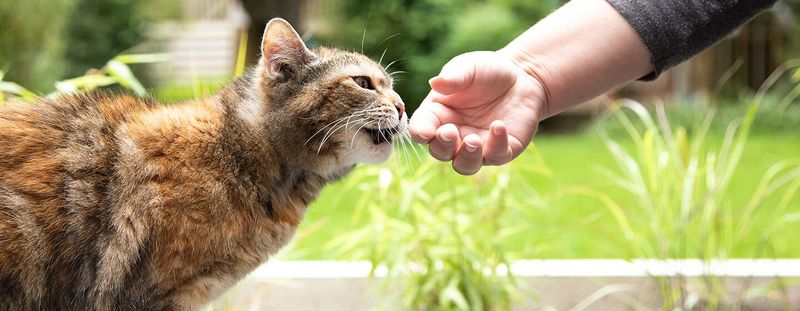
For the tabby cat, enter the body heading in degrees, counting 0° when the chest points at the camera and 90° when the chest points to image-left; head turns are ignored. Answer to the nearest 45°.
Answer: approximately 270°
